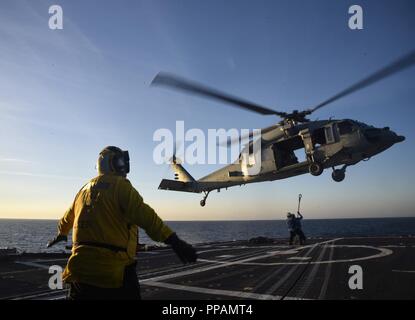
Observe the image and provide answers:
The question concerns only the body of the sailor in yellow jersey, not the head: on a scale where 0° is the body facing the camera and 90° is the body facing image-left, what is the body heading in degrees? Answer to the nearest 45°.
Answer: approximately 225°

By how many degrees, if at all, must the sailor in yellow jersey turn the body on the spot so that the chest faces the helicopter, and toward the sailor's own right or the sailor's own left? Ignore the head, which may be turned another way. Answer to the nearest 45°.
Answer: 0° — they already face it

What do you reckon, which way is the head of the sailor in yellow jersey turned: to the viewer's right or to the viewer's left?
to the viewer's right
